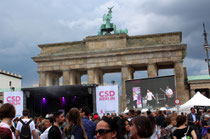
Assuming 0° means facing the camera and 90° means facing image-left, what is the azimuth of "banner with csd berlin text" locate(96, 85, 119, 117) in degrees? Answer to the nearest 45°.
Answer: approximately 0°

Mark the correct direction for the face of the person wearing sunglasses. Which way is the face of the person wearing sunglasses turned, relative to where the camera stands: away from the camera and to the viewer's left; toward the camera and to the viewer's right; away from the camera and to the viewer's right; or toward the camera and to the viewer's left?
toward the camera and to the viewer's left

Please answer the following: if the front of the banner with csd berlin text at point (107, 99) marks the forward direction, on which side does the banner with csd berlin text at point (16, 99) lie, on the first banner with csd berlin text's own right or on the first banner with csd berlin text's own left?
on the first banner with csd berlin text's own right

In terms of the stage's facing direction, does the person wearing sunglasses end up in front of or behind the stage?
in front

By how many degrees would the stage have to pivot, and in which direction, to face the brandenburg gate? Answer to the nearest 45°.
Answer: approximately 135° to its left

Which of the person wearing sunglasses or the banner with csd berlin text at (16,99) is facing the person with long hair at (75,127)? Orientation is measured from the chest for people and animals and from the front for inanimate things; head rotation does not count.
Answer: the banner with csd berlin text

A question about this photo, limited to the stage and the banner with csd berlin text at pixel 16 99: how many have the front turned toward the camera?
2

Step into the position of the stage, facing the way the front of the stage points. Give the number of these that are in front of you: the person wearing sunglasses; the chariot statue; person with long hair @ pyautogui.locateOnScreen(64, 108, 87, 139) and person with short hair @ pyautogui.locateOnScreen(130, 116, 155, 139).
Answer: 3

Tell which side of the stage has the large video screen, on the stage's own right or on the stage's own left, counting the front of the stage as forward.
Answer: on the stage's own left

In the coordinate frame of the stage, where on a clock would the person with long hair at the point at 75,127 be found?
The person with long hair is roughly at 12 o'clock from the stage.

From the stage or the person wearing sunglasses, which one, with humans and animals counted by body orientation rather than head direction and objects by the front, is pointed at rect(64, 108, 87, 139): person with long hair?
the stage

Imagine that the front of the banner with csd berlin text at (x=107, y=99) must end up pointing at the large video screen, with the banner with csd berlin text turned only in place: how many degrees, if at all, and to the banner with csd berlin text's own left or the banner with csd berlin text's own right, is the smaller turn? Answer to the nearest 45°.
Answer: approximately 135° to the banner with csd berlin text's own left
